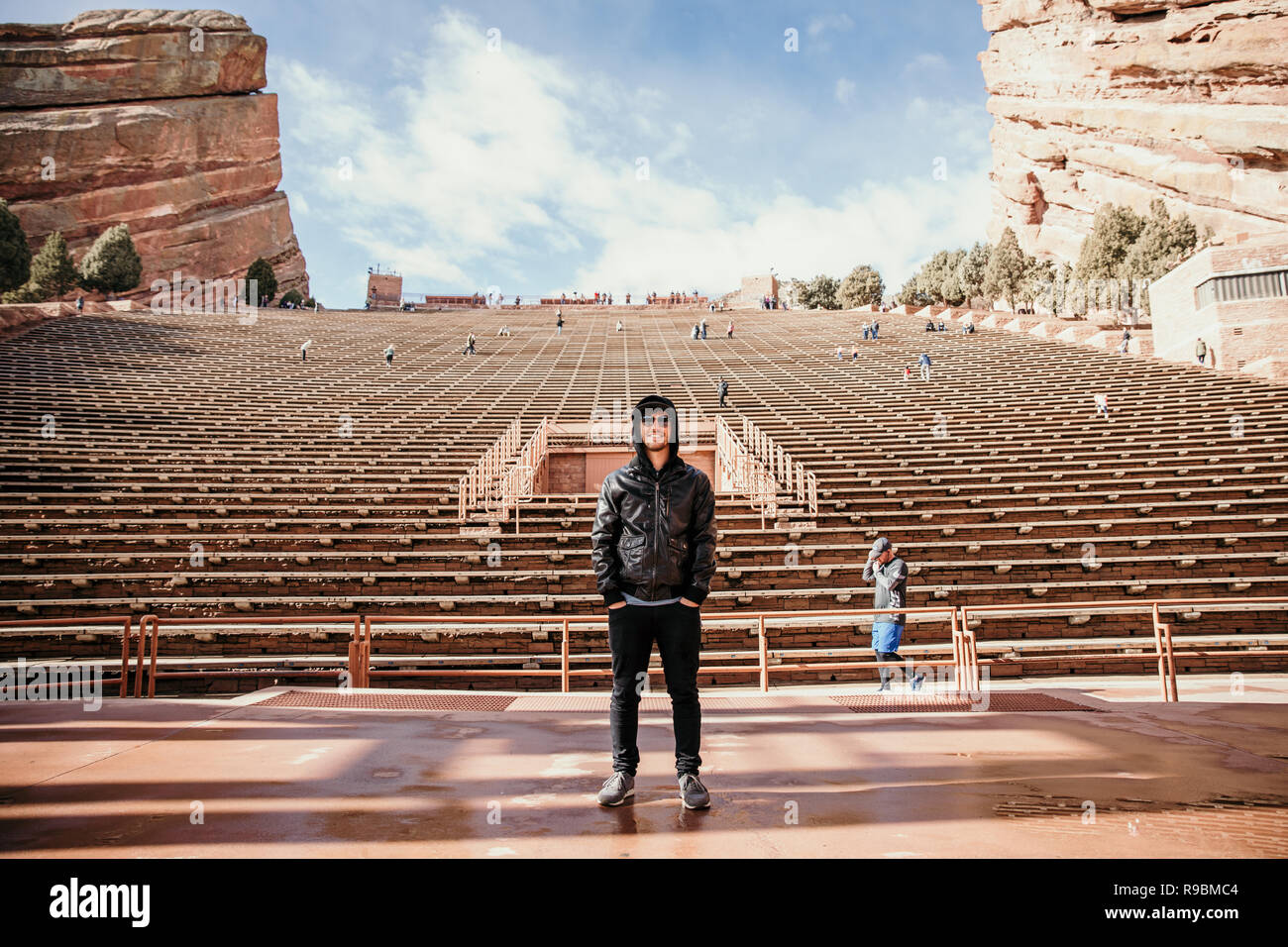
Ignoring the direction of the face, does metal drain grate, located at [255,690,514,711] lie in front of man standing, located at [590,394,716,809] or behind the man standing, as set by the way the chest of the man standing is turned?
behind

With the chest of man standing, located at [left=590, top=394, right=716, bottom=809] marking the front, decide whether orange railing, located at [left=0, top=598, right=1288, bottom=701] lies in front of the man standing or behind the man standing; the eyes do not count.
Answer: behind

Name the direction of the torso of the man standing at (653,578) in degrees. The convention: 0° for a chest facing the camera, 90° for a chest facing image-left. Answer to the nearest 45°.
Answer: approximately 0°

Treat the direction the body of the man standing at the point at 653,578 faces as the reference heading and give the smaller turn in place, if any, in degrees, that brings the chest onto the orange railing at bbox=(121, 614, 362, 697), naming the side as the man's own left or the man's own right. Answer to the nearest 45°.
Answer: approximately 135° to the man's own right
